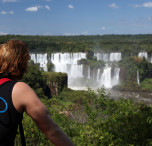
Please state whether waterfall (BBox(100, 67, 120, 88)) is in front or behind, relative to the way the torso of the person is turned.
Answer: in front

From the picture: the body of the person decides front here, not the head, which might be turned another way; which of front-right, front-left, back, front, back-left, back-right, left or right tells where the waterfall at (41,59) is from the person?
front

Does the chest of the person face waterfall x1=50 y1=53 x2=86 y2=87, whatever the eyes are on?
yes

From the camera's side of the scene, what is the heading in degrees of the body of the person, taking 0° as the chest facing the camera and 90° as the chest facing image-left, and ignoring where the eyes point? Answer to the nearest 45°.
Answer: approximately 180°
